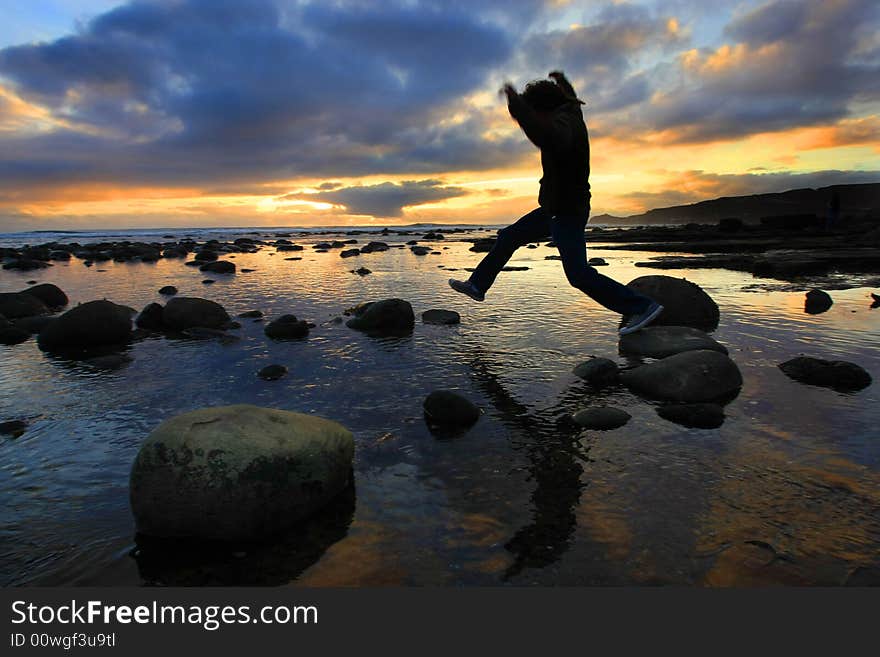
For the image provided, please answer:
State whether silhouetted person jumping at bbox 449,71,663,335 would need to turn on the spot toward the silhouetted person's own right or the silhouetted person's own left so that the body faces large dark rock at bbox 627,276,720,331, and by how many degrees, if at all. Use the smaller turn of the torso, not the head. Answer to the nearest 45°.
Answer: approximately 135° to the silhouetted person's own right

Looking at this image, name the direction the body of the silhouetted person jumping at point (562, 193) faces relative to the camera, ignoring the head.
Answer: to the viewer's left

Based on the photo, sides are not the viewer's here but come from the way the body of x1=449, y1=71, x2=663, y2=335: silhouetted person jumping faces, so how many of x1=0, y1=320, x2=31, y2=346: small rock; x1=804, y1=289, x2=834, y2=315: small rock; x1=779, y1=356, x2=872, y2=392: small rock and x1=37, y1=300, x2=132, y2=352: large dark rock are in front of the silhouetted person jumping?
2

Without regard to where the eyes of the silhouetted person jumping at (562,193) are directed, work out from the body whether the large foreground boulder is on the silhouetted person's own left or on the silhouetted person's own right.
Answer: on the silhouetted person's own left

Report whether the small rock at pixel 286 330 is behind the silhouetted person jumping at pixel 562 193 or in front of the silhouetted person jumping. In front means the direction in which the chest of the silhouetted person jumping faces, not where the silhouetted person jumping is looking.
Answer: in front

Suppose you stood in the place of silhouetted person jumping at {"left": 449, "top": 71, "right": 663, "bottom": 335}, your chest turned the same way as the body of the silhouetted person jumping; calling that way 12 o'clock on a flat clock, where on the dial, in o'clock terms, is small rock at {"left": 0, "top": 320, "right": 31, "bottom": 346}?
The small rock is roughly at 12 o'clock from the silhouetted person jumping.

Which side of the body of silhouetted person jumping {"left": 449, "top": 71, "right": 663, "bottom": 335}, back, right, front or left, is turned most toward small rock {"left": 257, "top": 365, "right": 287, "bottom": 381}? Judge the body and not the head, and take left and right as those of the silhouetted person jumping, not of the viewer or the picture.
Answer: front

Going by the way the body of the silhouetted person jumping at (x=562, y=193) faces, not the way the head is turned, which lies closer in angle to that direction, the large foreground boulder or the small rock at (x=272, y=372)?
the small rock

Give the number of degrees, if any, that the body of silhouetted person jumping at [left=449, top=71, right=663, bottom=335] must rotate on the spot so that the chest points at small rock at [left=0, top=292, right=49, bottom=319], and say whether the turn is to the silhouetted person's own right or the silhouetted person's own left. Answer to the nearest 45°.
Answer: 0° — they already face it
